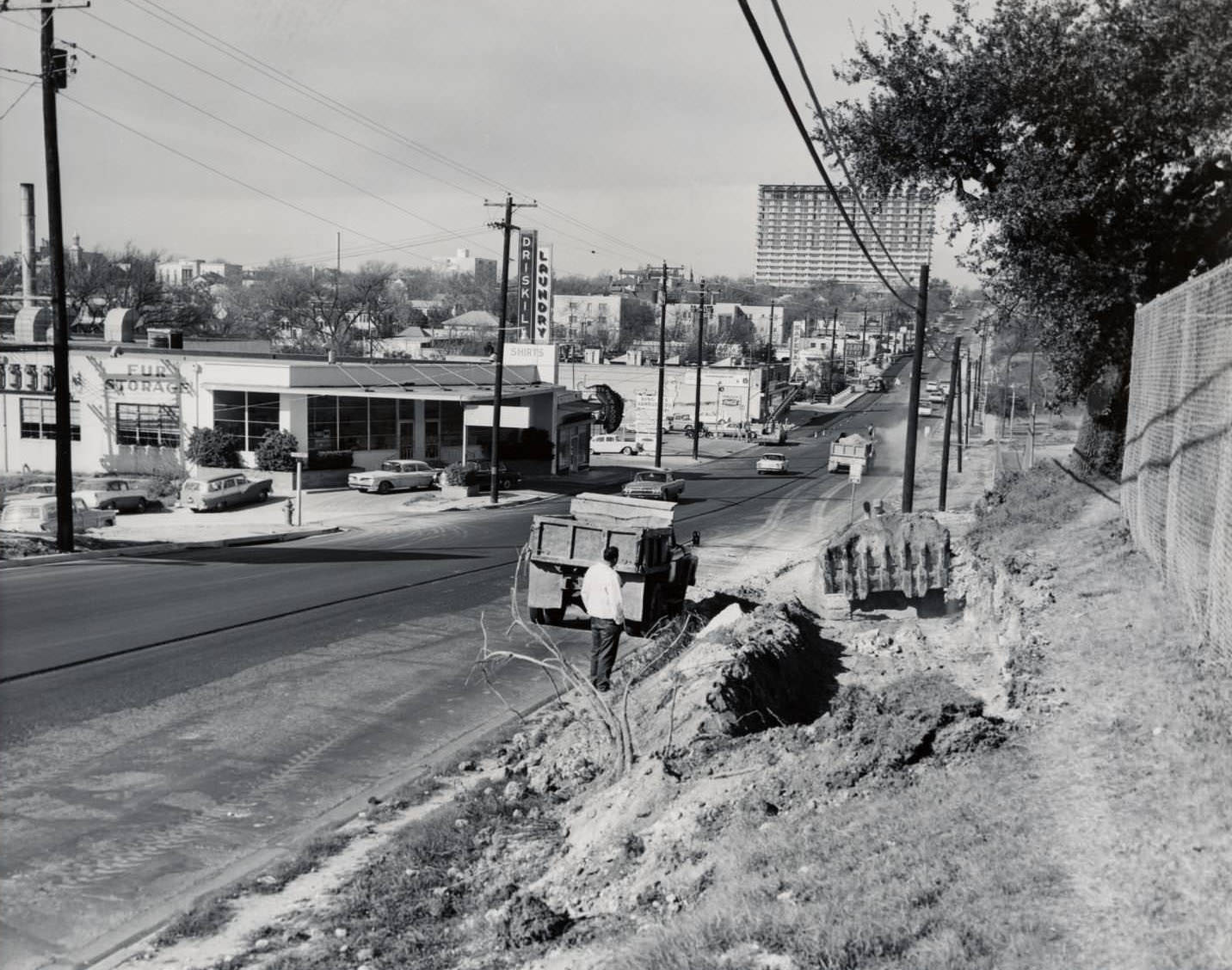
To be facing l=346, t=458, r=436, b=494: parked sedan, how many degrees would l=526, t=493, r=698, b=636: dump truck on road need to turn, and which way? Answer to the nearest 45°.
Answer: approximately 45° to its left

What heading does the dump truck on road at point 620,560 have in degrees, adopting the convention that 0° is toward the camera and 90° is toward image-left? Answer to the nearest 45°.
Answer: approximately 225°

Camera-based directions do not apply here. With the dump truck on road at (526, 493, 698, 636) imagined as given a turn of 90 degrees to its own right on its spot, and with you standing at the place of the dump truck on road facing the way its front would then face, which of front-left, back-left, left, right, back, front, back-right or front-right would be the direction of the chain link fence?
front

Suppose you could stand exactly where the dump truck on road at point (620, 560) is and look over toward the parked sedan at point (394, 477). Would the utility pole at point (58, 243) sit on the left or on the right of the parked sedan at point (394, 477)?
left

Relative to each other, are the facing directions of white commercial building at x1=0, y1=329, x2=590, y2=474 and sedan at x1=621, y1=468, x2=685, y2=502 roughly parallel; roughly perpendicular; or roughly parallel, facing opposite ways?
roughly perpendicular

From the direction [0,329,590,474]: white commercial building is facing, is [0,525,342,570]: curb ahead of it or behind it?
ahead

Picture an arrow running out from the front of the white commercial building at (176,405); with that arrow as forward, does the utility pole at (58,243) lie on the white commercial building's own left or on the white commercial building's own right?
on the white commercial building's own right
